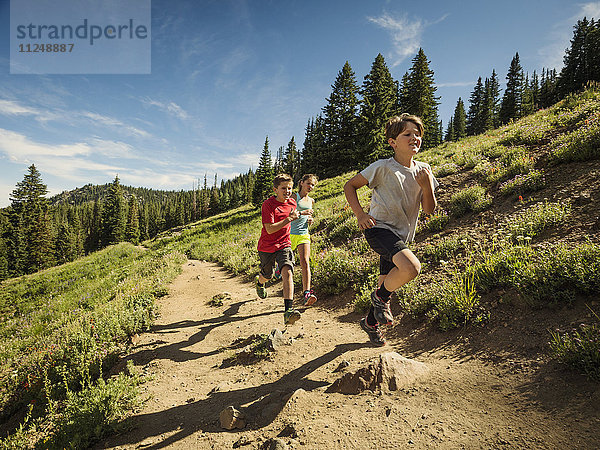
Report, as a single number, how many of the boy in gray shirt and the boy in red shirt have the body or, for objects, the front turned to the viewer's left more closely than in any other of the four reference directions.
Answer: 0

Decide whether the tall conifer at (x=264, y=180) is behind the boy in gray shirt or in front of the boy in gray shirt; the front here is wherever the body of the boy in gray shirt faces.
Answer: behind
